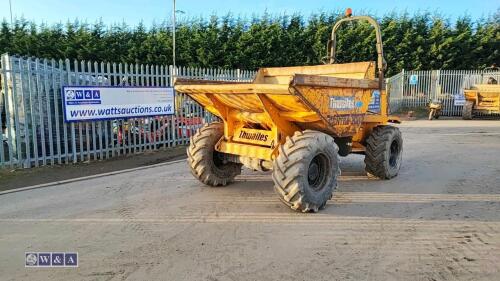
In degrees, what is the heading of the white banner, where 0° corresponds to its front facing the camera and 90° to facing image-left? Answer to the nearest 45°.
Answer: approximately 315°

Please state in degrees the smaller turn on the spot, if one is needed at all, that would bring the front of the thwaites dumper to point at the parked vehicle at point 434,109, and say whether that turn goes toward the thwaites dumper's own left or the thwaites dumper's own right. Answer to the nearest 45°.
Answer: approximately 180°

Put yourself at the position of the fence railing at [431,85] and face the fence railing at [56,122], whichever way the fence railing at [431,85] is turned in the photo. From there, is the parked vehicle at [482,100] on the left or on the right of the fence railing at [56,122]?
left

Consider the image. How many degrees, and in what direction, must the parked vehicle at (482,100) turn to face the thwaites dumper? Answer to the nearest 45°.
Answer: approximately 45° to its left

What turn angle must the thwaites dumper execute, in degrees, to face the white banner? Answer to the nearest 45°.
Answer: approximately 90° to its right

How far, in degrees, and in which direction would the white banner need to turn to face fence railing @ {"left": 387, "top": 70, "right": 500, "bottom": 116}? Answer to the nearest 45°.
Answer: approximately 90° to its left

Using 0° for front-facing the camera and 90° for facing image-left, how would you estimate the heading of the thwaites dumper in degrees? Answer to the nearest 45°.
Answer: approximately 45°

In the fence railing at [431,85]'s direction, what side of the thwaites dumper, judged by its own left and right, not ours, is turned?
back

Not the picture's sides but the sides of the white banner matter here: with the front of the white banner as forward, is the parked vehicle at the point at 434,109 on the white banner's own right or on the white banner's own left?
on the white banner's own left
